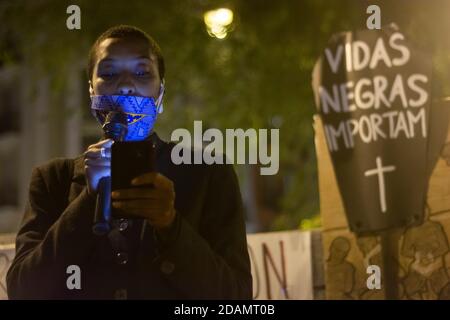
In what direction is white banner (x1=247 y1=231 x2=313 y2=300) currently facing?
toward the camera

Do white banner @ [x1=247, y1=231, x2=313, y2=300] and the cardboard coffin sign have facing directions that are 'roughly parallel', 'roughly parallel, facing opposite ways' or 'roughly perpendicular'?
roughly parallel

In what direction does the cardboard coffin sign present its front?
toward the camera

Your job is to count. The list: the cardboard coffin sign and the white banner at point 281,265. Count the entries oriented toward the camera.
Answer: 2
